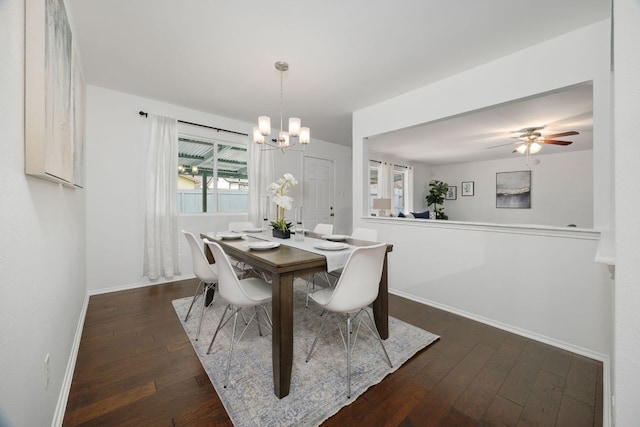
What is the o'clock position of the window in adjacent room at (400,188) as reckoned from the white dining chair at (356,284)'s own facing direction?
The window in adjacent room is roughly at 2 o'clock from the white dining chair.

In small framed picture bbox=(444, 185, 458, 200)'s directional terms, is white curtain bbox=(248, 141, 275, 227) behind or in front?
in front

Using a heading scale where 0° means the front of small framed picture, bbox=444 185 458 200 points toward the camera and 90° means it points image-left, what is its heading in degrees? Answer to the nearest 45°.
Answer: approximately 45°

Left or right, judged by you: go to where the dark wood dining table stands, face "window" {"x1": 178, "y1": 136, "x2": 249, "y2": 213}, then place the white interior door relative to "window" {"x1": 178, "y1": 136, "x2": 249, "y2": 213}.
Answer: right

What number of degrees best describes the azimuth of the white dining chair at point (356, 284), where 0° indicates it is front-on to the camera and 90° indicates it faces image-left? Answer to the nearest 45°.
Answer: approximately 135°

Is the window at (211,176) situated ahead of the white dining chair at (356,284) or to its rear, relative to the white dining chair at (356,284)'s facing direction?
ahead

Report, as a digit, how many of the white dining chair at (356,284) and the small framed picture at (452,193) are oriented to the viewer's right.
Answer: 0

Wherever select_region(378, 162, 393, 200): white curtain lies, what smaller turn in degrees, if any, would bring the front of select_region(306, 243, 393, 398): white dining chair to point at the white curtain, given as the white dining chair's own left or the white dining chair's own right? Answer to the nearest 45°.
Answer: approximately 45° to the white dining chair's own right

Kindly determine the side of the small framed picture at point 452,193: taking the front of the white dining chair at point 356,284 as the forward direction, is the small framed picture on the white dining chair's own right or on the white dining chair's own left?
on the white dining chair's own right
